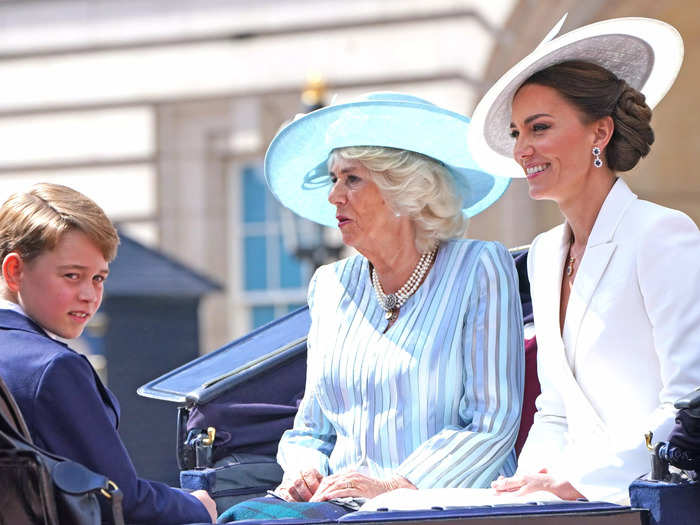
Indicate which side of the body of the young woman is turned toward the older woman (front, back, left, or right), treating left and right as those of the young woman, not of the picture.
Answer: right

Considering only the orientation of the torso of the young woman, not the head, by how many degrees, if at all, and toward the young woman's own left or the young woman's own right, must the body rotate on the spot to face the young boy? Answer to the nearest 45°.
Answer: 0° — they already face them

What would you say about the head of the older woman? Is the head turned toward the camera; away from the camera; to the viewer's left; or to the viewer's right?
to the viewer's left

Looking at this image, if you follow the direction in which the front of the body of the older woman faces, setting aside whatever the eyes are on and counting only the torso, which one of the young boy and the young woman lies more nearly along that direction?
the young boy

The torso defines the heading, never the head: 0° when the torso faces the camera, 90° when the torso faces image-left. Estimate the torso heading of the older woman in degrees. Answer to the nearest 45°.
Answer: approximately 45°

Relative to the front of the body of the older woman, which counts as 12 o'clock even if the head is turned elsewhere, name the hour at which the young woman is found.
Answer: The young woman is roughly at 9 o'clock from the older woman.
